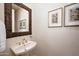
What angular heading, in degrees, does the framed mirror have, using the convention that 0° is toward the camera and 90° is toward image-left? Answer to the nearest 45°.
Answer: approximately 315°

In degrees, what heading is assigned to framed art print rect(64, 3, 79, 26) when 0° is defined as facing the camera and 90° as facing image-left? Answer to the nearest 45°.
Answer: approximately 45°

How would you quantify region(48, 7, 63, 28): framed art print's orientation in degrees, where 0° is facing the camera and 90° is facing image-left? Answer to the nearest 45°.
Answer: approximately 45°

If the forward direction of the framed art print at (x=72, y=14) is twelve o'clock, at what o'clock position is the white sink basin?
The white sink basin is roughly at 1 o'clock from the framed art print.

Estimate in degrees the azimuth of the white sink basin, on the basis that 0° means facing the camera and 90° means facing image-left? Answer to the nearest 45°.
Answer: approximately 315°
